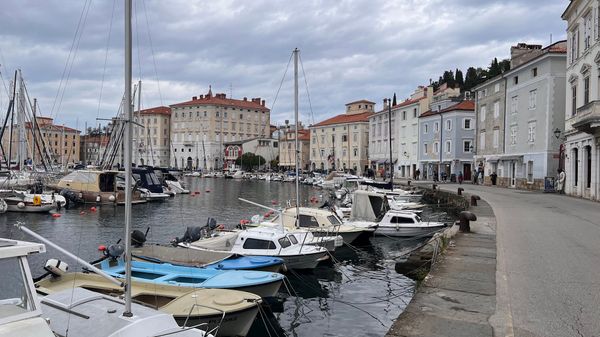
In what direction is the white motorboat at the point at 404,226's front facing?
to the viewer's right

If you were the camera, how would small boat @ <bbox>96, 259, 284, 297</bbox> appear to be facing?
facing to the right of the viewer

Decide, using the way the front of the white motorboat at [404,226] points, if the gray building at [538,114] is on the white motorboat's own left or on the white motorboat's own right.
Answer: on the white motorboat's own left

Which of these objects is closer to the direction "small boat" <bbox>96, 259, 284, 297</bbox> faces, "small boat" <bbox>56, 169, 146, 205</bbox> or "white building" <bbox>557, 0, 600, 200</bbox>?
the white building

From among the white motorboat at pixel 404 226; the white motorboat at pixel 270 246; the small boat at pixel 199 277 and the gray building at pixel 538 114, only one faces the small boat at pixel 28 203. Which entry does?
the gray building

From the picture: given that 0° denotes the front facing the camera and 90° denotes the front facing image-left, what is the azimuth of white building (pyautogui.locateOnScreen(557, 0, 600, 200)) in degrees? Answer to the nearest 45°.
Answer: approximately 45°

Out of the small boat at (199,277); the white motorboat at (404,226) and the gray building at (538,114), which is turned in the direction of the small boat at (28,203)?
the gray building

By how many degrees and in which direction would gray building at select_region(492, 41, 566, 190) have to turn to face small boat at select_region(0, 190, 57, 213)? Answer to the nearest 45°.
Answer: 0° — it already faces it

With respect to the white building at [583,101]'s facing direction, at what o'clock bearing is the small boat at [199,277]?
The small boat is roughly at 11 o'clock from the white building.

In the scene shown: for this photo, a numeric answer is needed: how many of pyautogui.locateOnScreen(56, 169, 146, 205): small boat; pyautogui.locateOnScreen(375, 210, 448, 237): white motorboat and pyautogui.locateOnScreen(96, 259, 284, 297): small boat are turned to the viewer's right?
2

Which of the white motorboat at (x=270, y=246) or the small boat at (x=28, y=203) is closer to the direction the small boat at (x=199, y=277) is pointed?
the white motorboat

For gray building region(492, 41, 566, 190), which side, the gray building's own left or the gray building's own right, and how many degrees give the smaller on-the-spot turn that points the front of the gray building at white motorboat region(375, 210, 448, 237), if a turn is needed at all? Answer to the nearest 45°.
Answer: approximately 45° to the gray building's own left
